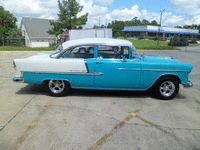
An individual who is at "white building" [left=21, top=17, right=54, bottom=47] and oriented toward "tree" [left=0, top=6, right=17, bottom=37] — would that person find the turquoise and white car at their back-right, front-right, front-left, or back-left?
back-left

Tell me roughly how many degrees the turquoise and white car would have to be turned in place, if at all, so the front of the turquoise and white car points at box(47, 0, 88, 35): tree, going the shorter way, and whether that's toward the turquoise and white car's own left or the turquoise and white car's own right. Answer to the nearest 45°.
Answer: approximately 90° to the turquoise and white car's own left

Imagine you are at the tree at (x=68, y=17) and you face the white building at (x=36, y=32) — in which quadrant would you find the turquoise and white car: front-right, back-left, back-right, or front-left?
back-left

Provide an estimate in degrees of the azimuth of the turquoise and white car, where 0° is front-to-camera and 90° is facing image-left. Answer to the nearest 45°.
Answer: approximately 270°

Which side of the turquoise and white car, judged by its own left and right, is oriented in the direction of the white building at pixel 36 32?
left

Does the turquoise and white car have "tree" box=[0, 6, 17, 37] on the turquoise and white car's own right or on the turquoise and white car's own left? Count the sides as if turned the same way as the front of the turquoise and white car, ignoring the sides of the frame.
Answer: on the turquoise and white car's own left
